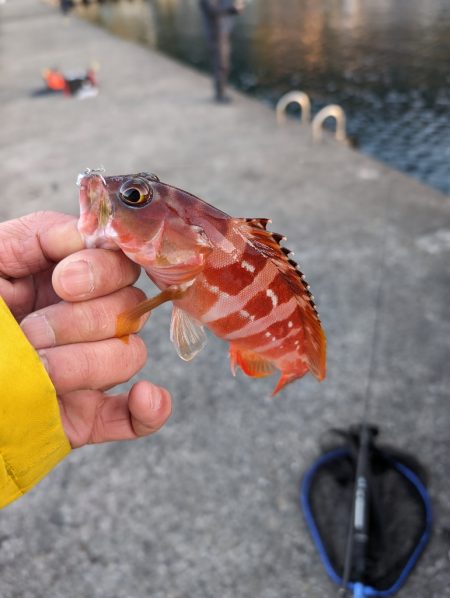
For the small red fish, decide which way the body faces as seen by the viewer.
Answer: to the viewer's left

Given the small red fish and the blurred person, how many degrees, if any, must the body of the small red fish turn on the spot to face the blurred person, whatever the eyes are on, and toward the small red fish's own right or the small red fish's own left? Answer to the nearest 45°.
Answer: approximately 90° to the small red fish's own right
